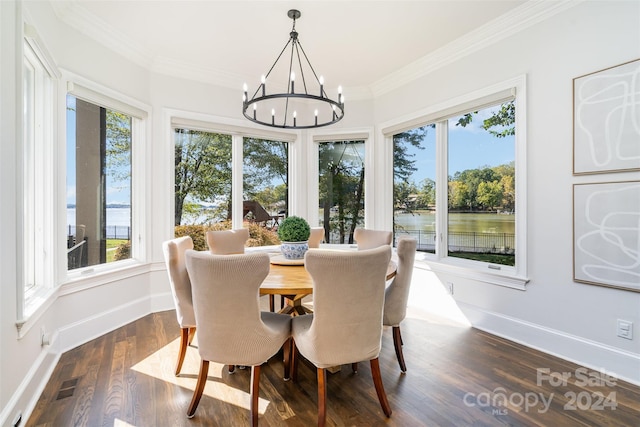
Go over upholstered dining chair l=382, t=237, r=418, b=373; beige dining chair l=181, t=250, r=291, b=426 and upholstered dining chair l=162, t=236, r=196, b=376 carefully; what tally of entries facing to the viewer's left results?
1

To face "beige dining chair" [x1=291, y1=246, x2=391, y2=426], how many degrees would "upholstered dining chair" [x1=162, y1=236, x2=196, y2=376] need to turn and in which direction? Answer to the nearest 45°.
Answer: approximately 45° to its right

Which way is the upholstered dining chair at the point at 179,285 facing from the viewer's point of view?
to the viewer's right

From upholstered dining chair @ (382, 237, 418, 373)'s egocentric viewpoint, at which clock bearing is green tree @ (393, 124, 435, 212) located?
The green tree is roughly at 3 o'clock from the upholstered dining chair.

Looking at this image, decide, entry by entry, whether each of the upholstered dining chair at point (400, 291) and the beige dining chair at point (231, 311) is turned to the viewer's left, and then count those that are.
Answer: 1

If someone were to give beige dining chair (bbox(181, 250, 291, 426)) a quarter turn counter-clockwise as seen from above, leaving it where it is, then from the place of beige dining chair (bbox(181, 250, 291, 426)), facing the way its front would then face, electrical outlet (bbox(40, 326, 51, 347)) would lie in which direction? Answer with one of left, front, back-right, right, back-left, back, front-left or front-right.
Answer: front

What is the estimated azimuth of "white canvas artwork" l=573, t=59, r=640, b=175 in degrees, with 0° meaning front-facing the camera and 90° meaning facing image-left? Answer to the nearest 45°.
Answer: approximately 45°

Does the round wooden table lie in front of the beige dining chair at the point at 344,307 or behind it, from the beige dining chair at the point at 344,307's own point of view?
in front

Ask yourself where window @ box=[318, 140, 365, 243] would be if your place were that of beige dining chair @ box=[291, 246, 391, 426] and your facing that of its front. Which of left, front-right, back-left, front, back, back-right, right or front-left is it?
front-right

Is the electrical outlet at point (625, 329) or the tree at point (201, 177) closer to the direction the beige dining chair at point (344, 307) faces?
the tree

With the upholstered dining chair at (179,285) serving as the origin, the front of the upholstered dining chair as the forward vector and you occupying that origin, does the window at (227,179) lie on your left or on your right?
on your left

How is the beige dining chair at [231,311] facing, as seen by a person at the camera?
facing away from the viewer and to the right of the viewer
